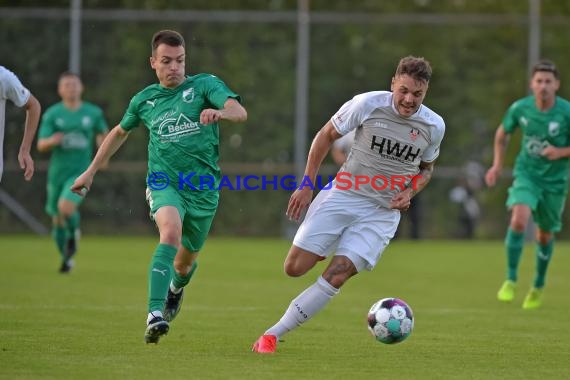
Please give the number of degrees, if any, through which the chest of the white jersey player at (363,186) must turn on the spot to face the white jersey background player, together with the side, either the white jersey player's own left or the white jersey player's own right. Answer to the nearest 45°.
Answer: approximately 90° to the white jersey player's own right

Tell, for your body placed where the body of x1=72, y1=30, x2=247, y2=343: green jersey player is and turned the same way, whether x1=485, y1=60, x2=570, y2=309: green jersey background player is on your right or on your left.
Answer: on your left

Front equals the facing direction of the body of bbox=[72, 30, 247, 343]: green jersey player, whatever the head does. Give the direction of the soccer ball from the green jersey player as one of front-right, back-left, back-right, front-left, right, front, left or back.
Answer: front-left
